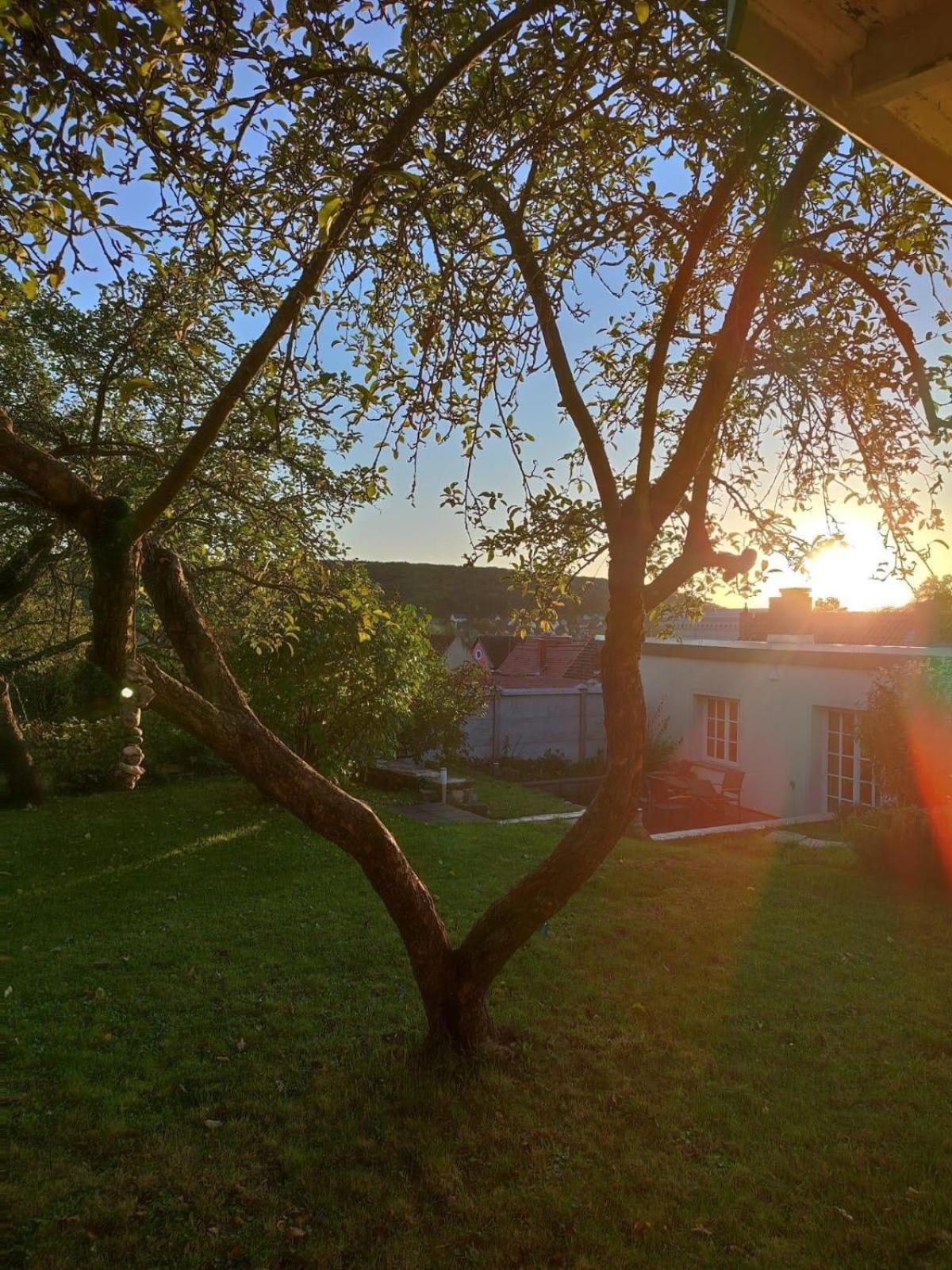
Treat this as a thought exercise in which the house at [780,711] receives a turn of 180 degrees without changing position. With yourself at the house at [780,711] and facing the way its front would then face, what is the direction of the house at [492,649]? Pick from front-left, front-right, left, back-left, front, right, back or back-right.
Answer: left

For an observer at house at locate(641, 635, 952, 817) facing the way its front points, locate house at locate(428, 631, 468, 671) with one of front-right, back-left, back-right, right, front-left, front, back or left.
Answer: right

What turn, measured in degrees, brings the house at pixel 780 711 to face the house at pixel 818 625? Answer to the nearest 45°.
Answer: approximately 135° to its right

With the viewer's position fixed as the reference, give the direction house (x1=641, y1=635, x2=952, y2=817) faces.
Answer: facing the viewer and to the left of the viewer

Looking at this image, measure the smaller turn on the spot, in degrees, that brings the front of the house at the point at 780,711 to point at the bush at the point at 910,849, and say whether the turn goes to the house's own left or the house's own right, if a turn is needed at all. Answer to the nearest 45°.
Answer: approximately 45° to the house's own left
